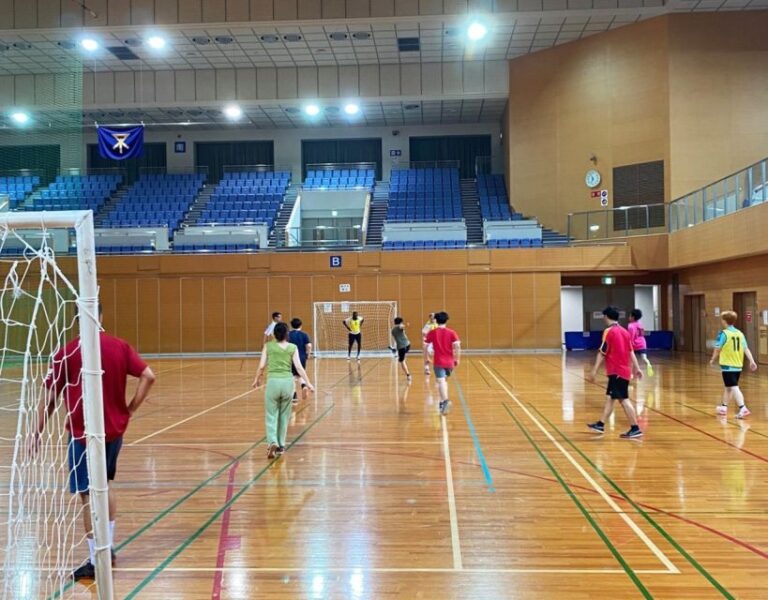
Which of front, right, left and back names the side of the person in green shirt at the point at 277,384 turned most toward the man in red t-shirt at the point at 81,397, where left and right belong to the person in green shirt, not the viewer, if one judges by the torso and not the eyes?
back

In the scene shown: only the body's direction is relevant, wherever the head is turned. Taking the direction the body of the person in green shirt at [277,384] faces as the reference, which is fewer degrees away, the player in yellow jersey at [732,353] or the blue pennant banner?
the blue pennant banner

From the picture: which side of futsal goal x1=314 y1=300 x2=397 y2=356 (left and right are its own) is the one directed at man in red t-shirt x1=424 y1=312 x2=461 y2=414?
front

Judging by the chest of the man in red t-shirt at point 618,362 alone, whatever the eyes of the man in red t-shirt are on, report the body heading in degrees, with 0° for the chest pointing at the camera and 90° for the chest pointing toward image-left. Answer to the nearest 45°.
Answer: approximately 135°

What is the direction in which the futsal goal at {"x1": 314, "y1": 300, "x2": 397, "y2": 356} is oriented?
toward the camera

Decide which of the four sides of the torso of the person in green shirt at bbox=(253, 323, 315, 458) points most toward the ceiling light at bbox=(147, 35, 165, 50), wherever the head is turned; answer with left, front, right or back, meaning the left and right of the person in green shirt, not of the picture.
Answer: front

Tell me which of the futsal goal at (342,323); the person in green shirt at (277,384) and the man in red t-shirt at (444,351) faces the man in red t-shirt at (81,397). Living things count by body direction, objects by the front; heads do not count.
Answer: the futsal goal

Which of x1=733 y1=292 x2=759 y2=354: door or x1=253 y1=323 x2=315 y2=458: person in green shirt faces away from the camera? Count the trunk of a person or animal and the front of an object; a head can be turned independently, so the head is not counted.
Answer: the person in green shirt

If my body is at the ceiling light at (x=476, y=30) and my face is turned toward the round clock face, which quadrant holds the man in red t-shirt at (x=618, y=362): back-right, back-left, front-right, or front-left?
back-right

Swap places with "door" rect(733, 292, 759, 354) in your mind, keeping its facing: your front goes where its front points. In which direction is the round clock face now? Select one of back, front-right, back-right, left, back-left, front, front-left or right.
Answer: right

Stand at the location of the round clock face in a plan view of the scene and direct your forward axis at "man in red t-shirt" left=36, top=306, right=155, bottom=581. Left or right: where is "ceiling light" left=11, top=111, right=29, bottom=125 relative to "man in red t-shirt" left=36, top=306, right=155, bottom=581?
right

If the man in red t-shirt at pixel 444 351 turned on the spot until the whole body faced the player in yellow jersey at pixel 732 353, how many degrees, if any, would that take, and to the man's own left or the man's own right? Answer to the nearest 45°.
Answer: approximately 90° to the man's own right

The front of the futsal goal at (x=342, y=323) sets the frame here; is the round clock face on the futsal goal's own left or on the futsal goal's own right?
on the futsal goal's own left

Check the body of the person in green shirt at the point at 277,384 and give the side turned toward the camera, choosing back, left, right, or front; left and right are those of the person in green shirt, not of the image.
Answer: back

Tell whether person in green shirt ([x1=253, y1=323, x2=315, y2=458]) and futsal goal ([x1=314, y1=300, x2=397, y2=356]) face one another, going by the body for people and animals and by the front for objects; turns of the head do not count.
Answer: yes

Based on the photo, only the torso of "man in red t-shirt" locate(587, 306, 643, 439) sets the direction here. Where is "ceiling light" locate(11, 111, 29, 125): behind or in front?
in front

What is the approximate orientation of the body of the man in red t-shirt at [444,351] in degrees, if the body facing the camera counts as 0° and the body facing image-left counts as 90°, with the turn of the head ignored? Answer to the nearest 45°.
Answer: approximately 180°

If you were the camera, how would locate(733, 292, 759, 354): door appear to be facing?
facing the viewer and to the left of the viewer

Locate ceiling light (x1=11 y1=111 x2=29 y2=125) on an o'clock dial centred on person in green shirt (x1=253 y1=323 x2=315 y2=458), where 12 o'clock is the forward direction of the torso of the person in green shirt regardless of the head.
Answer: The ceiling light is roughly at 11 o'clock from the person in green shirt.
